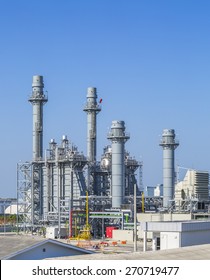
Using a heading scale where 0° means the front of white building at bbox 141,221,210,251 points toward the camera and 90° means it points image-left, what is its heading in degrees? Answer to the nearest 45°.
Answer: approximately 45°
